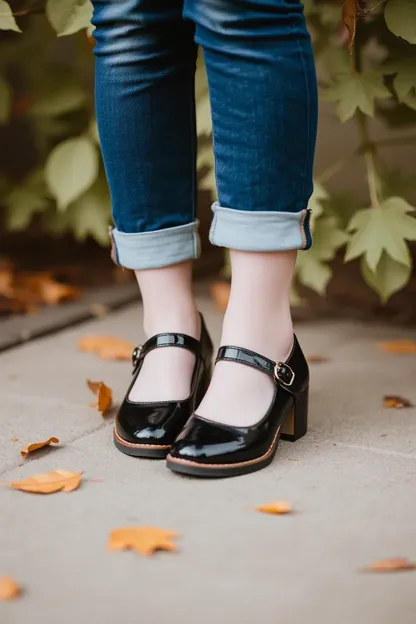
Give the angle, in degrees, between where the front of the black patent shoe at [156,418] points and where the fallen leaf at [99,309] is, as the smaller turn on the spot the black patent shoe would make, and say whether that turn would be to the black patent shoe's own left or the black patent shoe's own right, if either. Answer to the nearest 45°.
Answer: approximately 135° to the black patent shoe's own right

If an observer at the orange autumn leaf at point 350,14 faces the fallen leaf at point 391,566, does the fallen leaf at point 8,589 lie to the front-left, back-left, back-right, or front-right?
front-right

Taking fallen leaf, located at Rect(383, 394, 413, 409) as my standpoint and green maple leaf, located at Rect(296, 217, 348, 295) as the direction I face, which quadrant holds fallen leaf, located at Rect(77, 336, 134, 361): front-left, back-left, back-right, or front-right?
front-left

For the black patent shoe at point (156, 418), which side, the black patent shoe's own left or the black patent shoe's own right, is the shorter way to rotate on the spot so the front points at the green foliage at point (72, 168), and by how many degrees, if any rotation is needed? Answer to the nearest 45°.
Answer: approximately 135° to the black patent shoe's own right

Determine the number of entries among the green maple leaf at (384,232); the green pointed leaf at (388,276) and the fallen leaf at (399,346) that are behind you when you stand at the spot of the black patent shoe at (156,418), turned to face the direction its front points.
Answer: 3

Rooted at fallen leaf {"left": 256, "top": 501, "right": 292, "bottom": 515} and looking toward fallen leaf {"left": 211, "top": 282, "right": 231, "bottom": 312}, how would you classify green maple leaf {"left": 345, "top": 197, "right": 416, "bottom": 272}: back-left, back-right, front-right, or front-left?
front-right

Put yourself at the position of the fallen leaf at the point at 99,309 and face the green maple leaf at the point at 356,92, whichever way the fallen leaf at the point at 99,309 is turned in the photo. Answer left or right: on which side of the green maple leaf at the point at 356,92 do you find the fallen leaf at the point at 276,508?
right

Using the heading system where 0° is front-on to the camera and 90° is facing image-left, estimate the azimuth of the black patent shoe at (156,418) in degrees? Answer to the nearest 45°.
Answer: approximately 45°

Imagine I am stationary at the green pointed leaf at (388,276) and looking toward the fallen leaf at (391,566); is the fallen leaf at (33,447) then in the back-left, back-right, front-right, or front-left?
front-right

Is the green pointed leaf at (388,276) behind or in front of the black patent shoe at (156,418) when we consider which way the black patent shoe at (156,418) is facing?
behind

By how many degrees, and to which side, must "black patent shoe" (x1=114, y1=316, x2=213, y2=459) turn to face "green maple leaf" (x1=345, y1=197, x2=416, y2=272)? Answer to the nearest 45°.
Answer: approximately 180°
